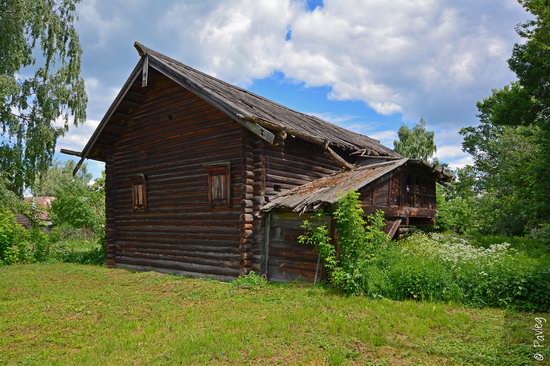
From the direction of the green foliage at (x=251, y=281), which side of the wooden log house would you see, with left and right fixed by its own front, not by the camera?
front

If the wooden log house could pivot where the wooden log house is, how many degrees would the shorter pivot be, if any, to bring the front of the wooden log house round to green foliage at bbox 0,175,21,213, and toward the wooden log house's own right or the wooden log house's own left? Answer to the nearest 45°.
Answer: approximately 90° to the wooden log house's own right

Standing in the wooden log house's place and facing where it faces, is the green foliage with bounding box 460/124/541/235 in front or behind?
behind

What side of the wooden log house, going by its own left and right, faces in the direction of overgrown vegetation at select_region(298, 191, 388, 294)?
left

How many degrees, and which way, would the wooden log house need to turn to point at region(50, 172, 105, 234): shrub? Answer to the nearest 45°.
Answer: approximately 90° to its right

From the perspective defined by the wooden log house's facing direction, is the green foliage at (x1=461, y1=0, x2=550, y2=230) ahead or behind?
behind

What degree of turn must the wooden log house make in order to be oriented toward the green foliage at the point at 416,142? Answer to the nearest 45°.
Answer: approximately 180°

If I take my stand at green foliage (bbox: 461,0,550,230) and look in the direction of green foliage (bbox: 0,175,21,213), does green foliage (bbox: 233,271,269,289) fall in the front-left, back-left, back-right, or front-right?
front-left

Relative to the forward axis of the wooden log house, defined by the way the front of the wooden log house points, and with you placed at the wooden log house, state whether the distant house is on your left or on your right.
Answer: on your right

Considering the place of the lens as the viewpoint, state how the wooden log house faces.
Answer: facing the viewer and to the left of the viewer

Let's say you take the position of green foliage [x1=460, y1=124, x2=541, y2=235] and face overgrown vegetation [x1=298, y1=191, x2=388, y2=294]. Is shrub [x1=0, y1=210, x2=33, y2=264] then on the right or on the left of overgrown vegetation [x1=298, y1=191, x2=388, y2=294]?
right

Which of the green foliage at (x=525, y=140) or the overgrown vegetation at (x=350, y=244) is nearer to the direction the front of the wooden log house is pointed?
the overgrown vegetation
